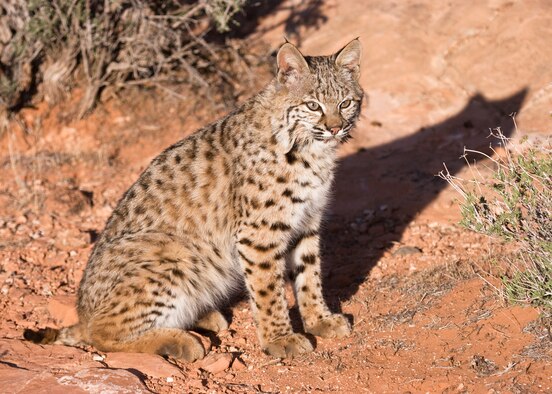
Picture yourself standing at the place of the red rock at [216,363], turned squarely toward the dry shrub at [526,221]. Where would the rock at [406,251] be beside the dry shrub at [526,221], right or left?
left

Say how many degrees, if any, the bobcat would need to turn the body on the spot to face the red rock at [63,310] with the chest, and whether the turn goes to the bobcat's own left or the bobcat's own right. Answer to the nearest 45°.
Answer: approximately 180°

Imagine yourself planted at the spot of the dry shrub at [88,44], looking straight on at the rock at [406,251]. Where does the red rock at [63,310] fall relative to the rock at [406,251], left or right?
right

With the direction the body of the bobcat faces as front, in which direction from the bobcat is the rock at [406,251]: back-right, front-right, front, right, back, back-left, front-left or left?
left

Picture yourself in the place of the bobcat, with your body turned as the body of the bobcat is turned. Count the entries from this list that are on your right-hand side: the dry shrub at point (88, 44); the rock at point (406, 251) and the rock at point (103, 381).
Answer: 1

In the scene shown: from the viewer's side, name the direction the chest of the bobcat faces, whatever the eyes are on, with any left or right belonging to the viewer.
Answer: facing the viewer and to the right of the viewer

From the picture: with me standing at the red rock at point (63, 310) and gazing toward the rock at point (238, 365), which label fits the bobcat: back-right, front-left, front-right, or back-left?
front-left

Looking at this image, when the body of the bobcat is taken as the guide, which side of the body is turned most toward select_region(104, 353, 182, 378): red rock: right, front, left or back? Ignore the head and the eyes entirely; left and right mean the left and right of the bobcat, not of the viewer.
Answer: right

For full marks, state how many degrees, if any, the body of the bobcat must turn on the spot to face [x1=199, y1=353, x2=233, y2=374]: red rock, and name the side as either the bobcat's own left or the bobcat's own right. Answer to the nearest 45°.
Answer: approximately 90° to the bobcat's own right

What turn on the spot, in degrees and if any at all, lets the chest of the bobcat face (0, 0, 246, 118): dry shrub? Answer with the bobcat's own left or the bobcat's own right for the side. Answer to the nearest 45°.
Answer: approximately 135° to the bobcat's own left

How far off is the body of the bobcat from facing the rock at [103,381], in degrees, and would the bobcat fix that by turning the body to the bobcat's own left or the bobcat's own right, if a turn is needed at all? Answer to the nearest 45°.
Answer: approximately 90° to the bobcat's own right

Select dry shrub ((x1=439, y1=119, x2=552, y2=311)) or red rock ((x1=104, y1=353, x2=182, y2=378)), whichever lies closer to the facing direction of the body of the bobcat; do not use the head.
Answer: the dry shrub
